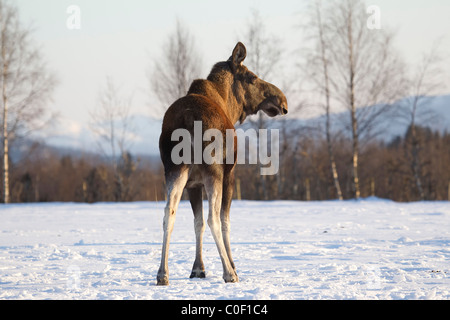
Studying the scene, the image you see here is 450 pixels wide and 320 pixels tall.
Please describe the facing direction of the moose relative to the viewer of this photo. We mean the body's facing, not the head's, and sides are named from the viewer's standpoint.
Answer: facing away from the viewer and to the right of the viewer
